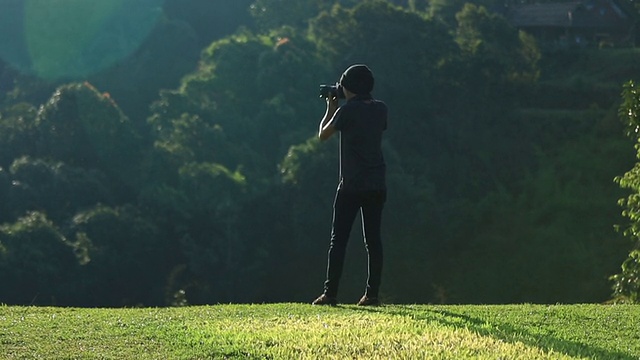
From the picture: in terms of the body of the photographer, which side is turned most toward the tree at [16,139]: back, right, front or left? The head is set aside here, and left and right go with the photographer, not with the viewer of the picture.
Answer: front

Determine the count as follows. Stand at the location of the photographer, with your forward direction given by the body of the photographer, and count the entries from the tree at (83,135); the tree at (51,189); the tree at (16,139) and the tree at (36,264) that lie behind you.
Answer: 0

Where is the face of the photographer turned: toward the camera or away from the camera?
away from the camera

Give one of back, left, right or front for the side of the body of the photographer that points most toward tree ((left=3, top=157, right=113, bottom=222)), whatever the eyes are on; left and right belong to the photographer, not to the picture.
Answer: front

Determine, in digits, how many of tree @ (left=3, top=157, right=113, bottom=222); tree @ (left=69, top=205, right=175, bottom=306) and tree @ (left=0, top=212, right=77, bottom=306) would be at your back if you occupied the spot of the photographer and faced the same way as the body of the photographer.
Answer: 0

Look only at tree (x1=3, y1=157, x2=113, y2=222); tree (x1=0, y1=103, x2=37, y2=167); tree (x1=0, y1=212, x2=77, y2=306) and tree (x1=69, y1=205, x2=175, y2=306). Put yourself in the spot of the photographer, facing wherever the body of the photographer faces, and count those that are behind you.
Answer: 0

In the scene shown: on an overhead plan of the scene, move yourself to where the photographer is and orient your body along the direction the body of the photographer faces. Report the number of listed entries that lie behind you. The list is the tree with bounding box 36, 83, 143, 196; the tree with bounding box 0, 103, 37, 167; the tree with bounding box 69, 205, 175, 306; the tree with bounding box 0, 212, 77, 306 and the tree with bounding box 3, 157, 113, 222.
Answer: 0

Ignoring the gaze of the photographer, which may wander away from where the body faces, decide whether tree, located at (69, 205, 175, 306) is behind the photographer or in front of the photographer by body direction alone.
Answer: in front

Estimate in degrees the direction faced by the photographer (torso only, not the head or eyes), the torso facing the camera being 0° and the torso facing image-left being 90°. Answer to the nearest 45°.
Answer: approximately 135°

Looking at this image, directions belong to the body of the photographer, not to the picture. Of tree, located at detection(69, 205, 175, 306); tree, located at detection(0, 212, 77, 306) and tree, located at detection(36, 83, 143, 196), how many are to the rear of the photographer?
0
